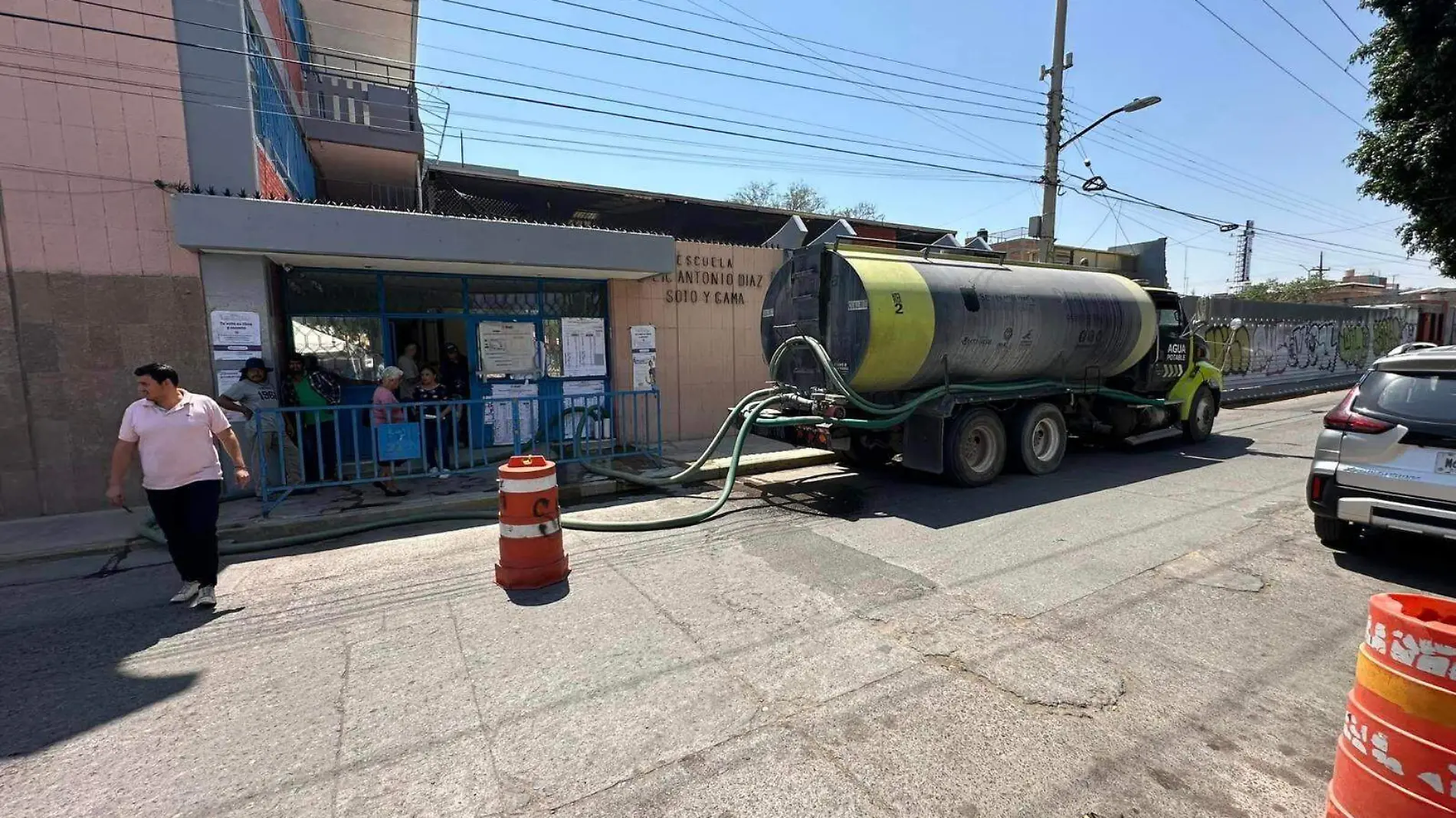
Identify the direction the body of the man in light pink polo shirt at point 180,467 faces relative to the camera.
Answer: toward the camera

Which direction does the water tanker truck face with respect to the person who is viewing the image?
facing away from the viewer and to the right of the viewer

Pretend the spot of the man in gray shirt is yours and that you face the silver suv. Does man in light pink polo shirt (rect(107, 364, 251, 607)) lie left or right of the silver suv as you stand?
right

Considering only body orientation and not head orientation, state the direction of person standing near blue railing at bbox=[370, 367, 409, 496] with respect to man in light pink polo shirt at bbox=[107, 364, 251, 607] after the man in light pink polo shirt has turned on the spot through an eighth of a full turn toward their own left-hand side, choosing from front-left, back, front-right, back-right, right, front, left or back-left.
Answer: left

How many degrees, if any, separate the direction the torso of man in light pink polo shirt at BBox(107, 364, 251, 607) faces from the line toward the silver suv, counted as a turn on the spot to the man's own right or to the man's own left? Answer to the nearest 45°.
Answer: approximately 45° to the man's own left

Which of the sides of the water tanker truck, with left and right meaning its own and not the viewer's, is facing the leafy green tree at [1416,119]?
front

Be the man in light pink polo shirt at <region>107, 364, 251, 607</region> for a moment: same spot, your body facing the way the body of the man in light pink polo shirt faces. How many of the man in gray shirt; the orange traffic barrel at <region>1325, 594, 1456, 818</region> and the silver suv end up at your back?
1

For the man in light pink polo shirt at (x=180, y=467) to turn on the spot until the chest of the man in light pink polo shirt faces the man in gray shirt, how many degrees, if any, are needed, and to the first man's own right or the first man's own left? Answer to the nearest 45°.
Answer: approximately 180°

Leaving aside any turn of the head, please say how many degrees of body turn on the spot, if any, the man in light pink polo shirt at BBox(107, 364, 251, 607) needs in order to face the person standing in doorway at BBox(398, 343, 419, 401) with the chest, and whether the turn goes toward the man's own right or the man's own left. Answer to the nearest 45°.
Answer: approximately 135° to the man's own left

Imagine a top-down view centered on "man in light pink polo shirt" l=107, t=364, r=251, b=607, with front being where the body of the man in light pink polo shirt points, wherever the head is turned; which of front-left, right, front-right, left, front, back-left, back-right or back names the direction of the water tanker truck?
left

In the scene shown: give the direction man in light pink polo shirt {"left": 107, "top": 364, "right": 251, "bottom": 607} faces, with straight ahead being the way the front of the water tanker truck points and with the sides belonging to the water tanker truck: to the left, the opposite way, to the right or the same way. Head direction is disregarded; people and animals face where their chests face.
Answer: to the right

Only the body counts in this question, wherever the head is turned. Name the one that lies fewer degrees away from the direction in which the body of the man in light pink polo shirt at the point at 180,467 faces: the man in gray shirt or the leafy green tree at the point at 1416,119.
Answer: the leafy green tree

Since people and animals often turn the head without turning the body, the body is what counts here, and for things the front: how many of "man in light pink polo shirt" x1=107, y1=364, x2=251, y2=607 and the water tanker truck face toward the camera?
1

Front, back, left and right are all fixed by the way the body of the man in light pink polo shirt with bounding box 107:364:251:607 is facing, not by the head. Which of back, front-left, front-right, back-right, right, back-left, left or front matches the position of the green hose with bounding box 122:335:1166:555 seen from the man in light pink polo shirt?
left
